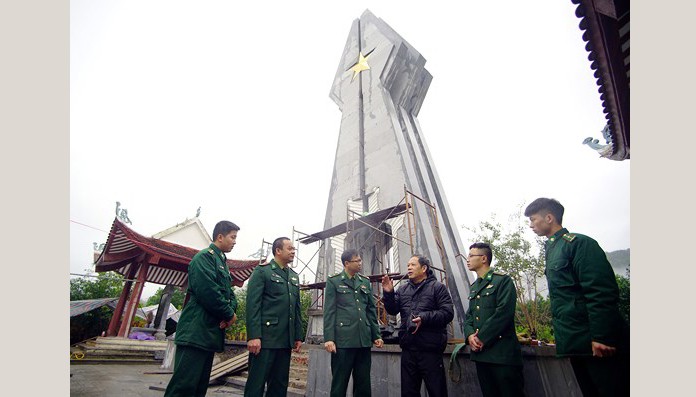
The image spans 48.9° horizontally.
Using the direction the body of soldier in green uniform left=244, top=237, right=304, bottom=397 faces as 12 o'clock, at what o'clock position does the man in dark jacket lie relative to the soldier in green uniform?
The man in dark jacket is roughly at 11 o'clock from the soldier in green uniform.

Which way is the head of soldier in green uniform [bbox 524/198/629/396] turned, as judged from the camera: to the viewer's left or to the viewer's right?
to the viewer's left

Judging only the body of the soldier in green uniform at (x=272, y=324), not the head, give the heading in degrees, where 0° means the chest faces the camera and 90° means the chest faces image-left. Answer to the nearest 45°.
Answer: approximately 315°

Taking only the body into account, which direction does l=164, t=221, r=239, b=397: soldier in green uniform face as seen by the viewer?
to the viewer's right

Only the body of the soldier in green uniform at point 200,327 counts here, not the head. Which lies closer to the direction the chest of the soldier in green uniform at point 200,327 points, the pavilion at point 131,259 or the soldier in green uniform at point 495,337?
the soldier in green uniform

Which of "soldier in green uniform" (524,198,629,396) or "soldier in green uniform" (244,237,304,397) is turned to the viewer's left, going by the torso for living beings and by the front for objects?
"soldier in green uniform" (524,198,629,396)

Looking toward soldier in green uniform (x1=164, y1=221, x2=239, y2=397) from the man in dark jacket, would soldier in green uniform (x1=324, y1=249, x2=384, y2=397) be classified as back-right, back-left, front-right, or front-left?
front-right

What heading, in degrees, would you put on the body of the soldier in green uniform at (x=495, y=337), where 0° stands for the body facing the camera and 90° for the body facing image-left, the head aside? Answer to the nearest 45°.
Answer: approximately 45°

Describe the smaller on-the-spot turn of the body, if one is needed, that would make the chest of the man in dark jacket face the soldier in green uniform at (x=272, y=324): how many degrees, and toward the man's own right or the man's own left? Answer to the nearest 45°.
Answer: approximately 45° to the man's own right

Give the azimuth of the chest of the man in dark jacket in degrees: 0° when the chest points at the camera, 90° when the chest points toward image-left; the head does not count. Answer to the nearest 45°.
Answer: approximately 45°

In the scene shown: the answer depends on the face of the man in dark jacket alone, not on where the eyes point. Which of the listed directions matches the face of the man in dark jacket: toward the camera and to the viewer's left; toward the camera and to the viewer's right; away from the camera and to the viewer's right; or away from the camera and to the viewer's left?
toward the camera and to the viewer's left

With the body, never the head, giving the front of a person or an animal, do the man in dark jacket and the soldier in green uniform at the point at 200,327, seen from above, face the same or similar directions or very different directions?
very different directions

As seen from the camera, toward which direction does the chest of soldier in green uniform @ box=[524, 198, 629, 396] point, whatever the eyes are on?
to the viewer's left

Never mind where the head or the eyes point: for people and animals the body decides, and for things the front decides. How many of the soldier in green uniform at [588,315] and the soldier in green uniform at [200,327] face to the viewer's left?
1
